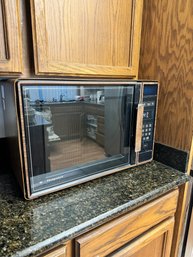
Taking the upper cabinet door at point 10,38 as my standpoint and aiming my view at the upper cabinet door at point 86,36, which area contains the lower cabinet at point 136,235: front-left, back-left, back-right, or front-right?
front-right

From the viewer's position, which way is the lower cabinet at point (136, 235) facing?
facing the viewer and to the right of the viewer

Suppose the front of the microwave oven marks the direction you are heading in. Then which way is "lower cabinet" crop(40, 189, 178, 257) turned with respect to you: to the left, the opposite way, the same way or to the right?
the same way

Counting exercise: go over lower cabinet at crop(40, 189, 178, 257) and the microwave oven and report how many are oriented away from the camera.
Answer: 0
